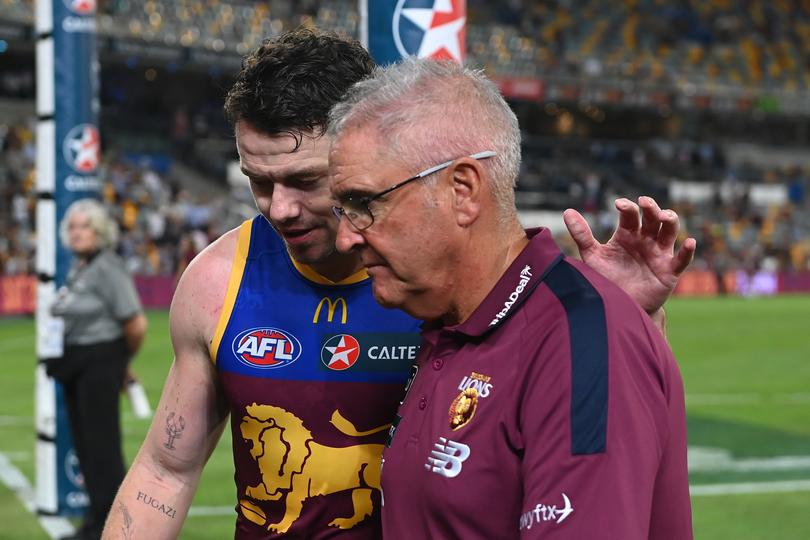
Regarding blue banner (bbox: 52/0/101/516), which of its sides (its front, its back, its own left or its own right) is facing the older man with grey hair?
front

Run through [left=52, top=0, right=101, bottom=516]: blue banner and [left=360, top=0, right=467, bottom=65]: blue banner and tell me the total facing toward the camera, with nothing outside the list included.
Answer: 2

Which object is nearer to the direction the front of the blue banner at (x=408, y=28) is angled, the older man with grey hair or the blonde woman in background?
the older man with grey hair

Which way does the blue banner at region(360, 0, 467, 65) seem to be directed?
toward the camera

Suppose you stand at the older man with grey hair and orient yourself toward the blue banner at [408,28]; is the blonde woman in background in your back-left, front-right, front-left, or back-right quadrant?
front-left

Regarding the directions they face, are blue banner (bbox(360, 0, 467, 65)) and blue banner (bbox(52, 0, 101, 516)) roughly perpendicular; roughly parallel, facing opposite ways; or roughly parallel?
roughly parallel

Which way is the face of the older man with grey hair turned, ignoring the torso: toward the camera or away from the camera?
toward the camera

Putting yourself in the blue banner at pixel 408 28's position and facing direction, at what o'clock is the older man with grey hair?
The older man with grey hair is roughly at 12 o'clock from the blue banner.
